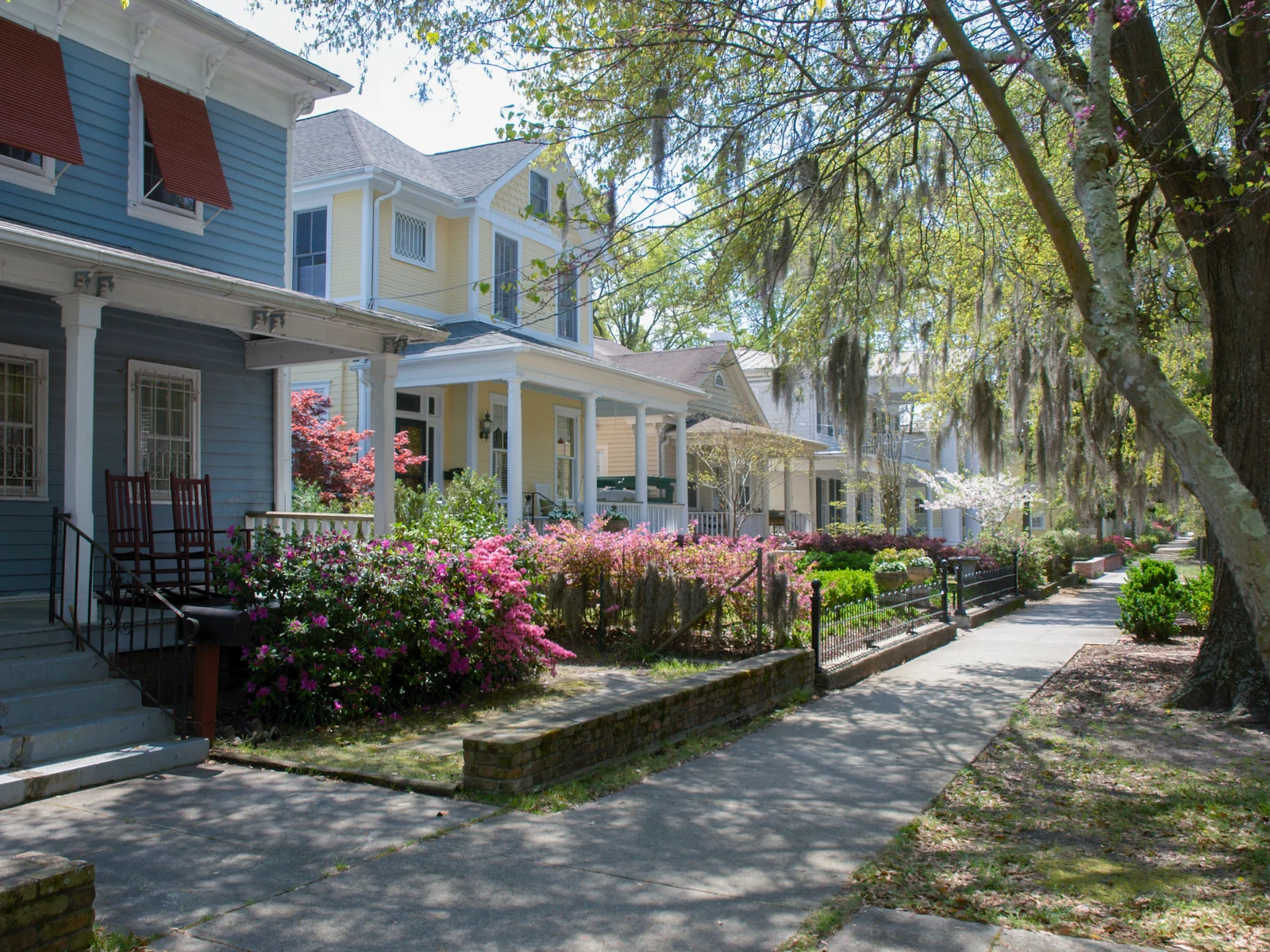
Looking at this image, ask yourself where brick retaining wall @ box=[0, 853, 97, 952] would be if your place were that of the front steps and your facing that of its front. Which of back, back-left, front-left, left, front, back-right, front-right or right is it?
front-right

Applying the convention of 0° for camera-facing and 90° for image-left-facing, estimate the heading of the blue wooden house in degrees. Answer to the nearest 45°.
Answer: approximately 315°

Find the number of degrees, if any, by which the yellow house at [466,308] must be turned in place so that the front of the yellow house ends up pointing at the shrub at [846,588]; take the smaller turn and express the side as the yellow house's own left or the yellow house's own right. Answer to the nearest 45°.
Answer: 0° — it already faces it

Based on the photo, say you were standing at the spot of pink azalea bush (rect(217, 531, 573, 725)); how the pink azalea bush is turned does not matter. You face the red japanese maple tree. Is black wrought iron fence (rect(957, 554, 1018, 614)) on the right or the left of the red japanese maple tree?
right

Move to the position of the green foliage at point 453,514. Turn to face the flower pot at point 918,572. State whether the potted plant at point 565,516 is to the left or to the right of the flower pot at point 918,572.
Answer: left

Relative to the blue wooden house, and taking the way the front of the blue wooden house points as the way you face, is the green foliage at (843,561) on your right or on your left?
on your left

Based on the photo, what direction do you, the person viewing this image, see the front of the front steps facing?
facing the viewer and to the right of the viewer

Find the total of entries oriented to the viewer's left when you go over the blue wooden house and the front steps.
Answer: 0

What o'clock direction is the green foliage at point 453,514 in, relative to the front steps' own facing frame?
The green foliage is roughly at 9 o'clock from the front steps.
